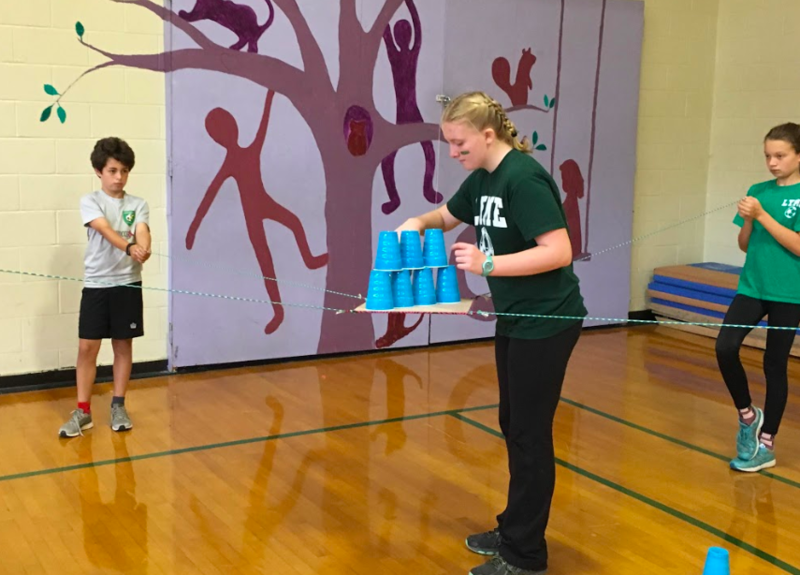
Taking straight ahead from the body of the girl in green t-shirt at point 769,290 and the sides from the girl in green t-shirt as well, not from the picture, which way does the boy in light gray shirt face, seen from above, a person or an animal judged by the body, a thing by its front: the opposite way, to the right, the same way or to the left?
to the left

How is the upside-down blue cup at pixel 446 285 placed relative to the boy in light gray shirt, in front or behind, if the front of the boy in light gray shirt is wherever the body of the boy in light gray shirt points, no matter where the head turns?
in front

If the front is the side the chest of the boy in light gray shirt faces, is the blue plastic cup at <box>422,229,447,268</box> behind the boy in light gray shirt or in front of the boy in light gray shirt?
in front

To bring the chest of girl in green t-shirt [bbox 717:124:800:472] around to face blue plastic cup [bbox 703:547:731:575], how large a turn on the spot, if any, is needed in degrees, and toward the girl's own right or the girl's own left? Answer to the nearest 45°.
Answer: approximately 45° to the girl's own left

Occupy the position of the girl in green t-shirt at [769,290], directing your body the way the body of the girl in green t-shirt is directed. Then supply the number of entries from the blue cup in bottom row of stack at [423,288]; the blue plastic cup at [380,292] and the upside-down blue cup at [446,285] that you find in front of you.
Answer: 3

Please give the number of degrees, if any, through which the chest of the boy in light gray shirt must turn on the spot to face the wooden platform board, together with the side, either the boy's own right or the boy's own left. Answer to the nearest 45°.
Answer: approximately 45° to the boy's own left

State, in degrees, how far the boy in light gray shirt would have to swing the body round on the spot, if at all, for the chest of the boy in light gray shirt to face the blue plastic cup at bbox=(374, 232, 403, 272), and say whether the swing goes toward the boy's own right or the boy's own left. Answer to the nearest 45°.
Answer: approximately 45° to the boy's own left

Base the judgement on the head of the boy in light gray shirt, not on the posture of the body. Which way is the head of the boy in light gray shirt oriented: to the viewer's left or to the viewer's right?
to the viewer's right

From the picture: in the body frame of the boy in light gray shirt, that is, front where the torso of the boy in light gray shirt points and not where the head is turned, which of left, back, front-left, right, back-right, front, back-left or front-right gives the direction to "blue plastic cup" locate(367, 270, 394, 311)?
front-left

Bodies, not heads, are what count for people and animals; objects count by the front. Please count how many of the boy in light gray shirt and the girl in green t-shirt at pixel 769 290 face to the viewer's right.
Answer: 0

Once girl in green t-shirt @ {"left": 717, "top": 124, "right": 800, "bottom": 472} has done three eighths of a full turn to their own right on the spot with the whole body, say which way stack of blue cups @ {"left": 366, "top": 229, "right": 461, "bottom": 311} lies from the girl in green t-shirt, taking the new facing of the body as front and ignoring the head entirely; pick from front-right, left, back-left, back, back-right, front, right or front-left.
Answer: back-left

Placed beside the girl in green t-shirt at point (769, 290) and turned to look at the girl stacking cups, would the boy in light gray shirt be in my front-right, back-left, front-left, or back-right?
front-right

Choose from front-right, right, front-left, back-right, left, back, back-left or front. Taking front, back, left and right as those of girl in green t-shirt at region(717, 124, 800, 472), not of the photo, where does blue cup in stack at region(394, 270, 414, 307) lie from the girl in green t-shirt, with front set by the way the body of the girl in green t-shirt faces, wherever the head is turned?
front

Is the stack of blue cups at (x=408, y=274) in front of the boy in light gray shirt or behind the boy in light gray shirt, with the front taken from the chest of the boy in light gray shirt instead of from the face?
in front

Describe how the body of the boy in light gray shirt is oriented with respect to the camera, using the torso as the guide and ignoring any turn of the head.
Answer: toward the camera

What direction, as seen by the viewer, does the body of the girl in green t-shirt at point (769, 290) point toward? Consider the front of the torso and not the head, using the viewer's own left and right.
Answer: facing the viewer and to the left of the viewer
